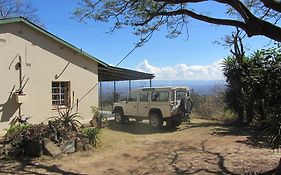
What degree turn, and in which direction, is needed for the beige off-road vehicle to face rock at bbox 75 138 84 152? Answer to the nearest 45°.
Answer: approximately 90° to its left

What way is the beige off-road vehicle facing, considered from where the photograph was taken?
facing away from the viewer and to the left of the viewer

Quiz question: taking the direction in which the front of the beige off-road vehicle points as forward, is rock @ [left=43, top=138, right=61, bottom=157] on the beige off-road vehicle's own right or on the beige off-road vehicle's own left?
on the beige off-road vehicle's own left

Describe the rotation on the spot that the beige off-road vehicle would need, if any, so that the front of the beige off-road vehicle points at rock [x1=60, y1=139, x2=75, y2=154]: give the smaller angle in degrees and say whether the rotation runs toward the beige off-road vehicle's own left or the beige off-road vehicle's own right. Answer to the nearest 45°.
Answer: approximately 90° to the beige off-road vehicle's own left

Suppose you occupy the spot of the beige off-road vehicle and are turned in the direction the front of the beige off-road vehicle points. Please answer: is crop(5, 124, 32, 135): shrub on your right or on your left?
on your left
